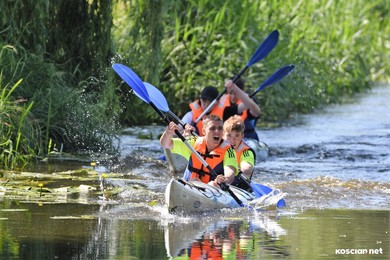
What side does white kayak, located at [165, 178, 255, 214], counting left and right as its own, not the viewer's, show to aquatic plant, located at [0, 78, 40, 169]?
right

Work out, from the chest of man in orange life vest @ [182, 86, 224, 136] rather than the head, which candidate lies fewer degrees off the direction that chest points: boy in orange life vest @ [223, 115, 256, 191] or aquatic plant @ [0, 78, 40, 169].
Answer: the boy in orange life vest

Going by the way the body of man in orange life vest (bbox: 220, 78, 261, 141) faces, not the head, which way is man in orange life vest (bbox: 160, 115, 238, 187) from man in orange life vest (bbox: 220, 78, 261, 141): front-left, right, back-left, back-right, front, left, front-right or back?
front-left

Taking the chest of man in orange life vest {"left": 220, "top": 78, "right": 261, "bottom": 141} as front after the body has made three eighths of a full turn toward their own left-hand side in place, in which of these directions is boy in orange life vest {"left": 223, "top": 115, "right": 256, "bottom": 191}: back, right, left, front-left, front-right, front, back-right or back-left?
right

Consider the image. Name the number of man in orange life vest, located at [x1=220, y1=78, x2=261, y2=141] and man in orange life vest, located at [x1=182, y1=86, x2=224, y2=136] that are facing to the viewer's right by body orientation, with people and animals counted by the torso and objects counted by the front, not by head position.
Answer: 0

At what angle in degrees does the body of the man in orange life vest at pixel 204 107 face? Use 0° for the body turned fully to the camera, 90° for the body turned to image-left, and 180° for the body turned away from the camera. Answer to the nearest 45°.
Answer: approximately 0°

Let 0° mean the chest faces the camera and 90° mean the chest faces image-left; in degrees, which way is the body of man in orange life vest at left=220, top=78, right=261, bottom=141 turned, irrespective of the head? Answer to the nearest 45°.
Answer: approximately 45°

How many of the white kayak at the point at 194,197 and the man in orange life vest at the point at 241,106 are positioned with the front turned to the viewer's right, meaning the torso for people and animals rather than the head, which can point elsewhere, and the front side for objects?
0

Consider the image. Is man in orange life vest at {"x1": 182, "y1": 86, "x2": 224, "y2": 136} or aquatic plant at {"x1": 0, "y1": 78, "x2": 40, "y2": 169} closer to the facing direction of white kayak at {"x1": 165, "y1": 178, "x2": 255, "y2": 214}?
the aquatic plant

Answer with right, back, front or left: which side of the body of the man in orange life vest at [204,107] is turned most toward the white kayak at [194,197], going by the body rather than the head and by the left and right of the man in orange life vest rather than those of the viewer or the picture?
front

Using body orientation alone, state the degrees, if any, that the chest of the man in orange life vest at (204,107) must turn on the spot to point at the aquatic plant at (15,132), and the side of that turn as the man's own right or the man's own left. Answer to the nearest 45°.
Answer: approximately 45° to the man's own right
